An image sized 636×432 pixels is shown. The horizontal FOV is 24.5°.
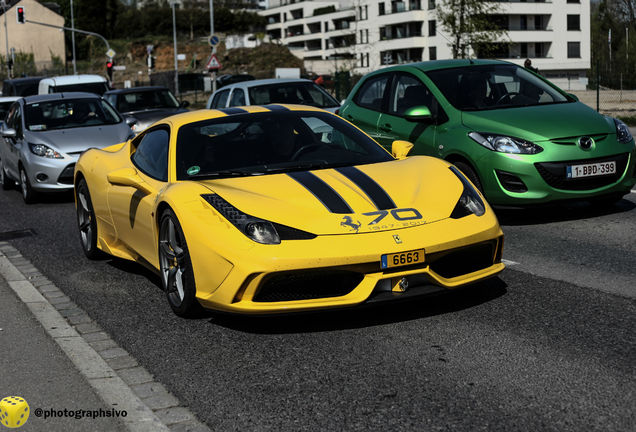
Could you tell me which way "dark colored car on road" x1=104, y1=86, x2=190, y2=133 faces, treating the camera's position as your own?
facing the viewer and to the right of the viewer

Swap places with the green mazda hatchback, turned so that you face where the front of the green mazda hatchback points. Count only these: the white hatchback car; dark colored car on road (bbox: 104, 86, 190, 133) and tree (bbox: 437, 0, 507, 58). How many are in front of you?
0

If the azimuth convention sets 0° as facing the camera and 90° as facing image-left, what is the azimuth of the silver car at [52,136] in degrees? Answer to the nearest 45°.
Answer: approximately 315°

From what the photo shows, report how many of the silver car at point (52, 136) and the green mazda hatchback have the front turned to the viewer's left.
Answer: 0

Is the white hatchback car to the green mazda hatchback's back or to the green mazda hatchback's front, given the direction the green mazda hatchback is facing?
to the back

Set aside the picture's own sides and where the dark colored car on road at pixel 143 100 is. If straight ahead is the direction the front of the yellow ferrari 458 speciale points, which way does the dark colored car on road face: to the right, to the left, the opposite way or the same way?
the same way

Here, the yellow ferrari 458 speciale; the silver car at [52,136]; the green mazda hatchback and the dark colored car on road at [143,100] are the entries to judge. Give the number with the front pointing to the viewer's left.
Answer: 0

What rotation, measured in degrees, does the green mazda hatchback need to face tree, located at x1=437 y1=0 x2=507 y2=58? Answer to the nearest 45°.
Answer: approximately 135° to its left

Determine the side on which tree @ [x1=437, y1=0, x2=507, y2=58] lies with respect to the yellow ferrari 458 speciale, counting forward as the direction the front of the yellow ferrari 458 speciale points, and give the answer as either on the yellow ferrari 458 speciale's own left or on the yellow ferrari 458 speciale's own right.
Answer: on the yellow ferrari 458 speciale's own left

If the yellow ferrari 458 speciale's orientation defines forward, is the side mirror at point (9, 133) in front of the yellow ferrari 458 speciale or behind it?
behind

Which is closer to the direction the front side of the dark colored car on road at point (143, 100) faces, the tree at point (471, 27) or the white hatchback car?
the white hatchback car

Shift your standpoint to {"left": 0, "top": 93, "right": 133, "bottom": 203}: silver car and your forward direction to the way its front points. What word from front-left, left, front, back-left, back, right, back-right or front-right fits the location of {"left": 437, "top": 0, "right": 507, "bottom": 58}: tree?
left

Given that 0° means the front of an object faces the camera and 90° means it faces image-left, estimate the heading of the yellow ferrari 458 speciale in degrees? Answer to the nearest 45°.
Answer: approximately 315°

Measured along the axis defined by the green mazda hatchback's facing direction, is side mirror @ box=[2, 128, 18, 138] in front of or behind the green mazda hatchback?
behind

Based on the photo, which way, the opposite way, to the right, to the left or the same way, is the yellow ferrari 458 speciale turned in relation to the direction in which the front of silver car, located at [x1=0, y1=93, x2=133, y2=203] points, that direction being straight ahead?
the same way

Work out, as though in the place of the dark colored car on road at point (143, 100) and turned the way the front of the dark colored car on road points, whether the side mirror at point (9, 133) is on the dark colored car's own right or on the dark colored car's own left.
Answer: on the dark colored car's own right

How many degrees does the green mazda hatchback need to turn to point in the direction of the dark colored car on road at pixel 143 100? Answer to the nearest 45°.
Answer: approximately 180°
